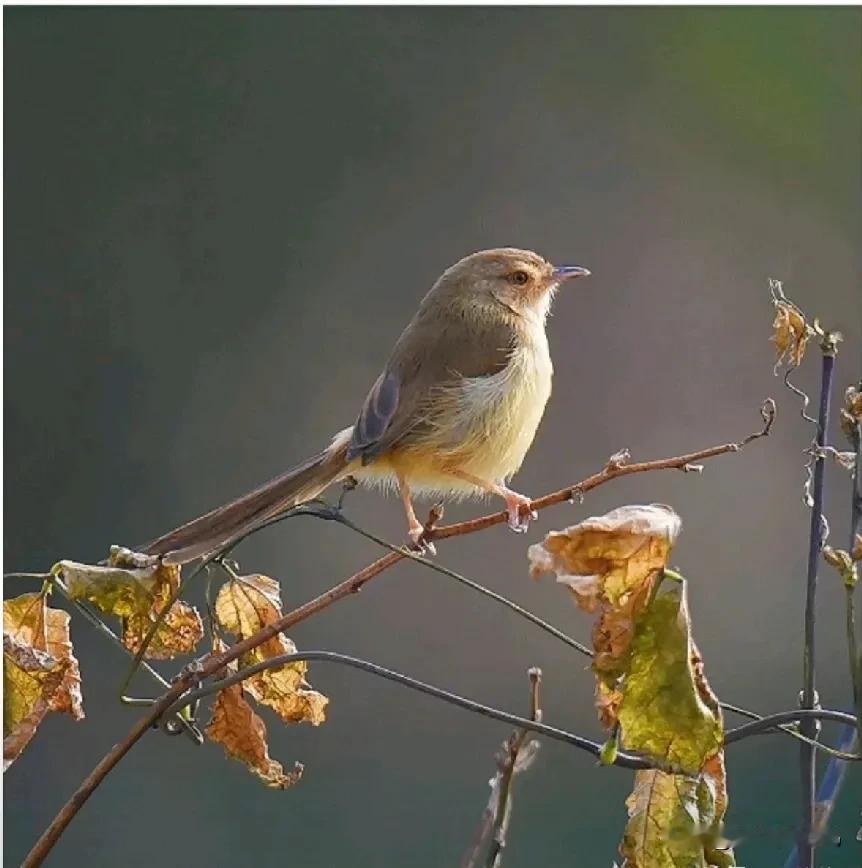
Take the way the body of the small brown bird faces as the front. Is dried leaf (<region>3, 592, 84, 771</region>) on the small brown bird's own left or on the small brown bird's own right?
on the small brown bird's own right

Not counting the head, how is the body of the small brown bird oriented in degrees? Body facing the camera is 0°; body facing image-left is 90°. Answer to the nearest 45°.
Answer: approximately 270°

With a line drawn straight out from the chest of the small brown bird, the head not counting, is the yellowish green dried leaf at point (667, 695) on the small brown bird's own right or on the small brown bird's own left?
on the small brown bird's own right
